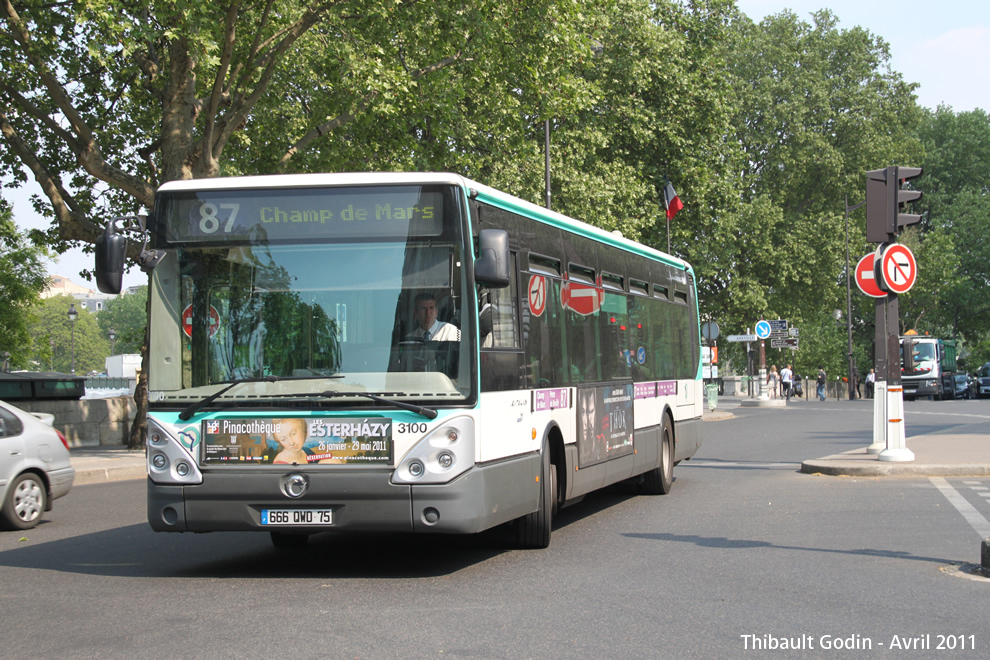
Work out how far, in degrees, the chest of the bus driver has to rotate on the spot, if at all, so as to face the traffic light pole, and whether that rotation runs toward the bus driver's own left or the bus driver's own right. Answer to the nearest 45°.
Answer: approximately 135° to the bus driver's own left

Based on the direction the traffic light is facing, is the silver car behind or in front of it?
behind

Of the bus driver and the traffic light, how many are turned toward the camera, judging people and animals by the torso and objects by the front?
1

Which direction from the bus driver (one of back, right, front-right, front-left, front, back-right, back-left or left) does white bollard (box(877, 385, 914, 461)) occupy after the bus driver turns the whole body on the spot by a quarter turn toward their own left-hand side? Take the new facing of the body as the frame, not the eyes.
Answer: front-left

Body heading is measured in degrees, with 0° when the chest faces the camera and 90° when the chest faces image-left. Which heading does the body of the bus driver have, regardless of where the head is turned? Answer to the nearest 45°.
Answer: approximately 0°

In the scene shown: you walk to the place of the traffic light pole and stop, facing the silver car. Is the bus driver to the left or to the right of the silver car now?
left

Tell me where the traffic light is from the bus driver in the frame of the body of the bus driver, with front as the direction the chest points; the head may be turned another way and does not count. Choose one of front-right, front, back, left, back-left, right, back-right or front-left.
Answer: back-left

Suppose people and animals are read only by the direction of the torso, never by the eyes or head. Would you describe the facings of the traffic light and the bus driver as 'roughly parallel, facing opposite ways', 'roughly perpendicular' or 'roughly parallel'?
roughly perpendicular

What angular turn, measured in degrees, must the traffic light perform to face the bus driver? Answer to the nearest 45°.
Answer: approximately 90° to its right

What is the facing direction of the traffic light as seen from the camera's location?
facing to the right of the viewer
